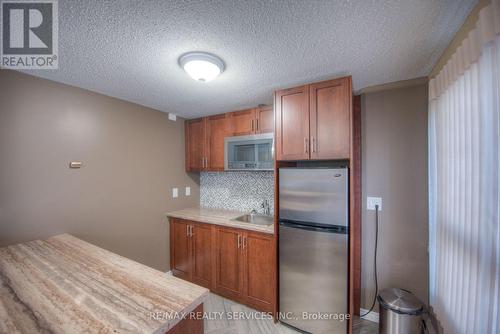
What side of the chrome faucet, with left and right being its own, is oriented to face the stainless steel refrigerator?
left

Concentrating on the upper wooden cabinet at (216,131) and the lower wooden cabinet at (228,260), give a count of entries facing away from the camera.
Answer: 0

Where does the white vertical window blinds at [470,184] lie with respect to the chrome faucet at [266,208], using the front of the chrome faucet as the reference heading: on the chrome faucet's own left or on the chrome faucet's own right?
on the chrome faucet's own left

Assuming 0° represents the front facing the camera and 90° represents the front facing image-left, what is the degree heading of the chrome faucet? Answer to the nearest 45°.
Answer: approximately 45°

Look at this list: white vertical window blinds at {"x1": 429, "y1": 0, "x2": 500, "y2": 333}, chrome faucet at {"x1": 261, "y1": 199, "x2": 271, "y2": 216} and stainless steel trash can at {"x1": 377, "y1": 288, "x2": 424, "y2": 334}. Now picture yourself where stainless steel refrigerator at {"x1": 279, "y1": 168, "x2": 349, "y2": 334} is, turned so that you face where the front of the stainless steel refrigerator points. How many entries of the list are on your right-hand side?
1

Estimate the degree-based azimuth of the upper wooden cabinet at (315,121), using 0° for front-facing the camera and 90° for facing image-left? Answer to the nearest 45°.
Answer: approximately 45°

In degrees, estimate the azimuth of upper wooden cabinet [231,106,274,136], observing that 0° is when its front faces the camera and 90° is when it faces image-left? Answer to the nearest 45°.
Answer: approximately 45°

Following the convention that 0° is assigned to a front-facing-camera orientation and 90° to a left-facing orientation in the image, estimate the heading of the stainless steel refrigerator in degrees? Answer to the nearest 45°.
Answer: approximately 45°

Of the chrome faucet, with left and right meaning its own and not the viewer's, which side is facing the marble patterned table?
front
